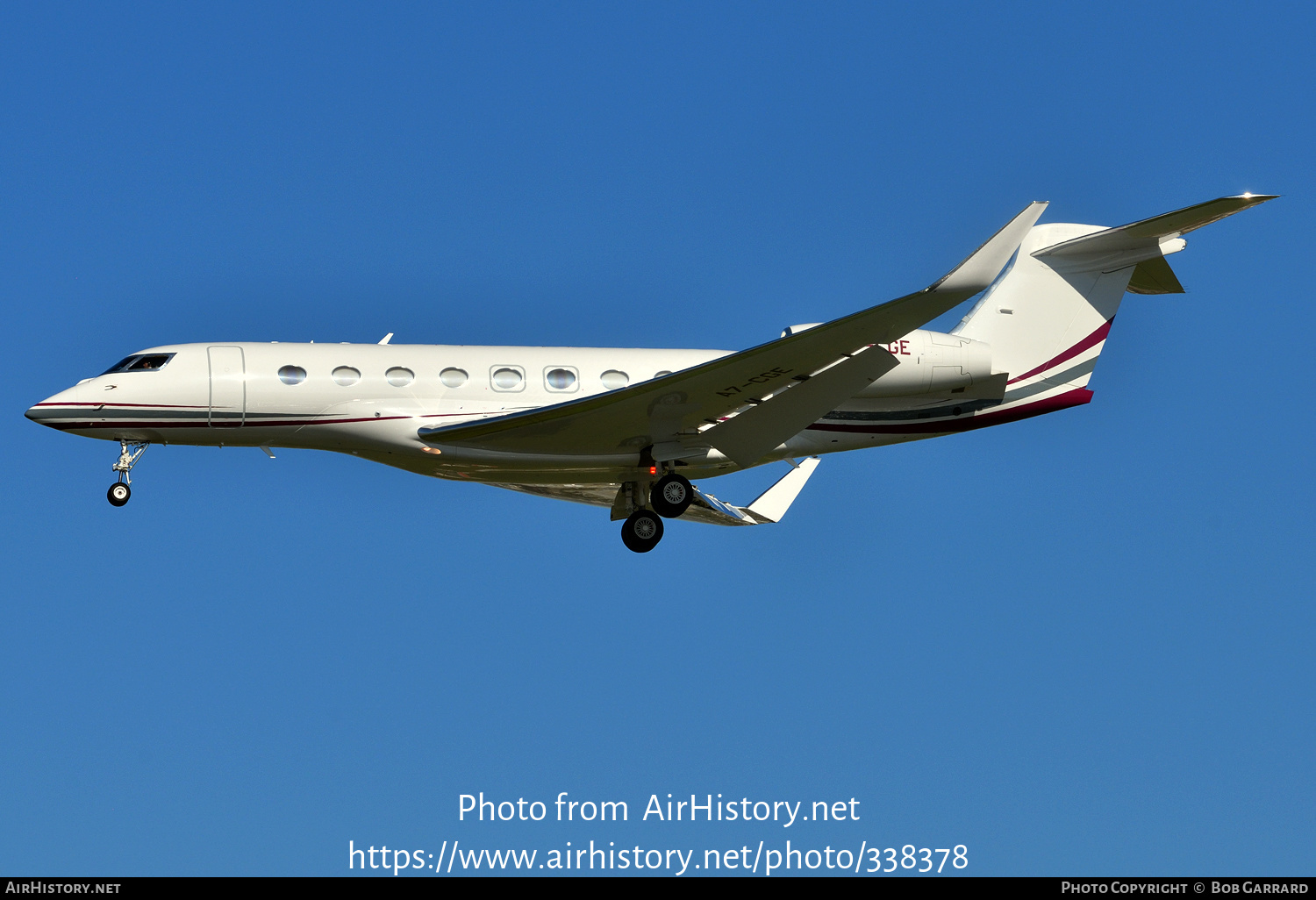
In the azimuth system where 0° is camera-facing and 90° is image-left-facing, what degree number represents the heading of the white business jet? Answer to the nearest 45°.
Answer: approximately 90°
